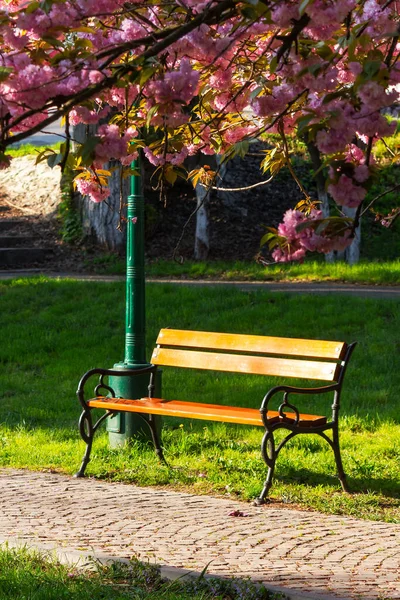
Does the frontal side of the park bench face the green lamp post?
no

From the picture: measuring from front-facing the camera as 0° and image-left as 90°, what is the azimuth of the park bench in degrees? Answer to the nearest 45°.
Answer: approximately 45°
